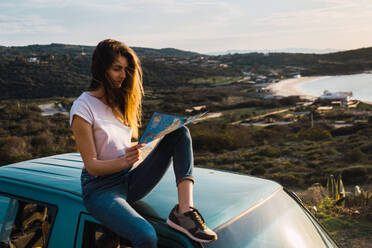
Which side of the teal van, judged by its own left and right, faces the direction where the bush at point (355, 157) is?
left

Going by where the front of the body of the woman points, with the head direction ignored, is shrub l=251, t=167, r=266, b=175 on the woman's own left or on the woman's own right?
on the woman's own left

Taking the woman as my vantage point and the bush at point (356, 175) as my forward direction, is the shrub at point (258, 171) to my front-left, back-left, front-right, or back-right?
front-left

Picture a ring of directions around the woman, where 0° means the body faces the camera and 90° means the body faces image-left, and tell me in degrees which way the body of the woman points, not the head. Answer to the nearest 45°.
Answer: approximately 315°

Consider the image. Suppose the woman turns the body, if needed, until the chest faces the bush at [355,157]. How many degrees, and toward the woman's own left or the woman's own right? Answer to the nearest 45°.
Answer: approximately 90° to the woman's own left

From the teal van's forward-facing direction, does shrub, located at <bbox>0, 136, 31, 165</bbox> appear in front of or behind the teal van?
behind

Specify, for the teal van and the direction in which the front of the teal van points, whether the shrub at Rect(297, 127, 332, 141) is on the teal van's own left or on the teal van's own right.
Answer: on the teal van's own left

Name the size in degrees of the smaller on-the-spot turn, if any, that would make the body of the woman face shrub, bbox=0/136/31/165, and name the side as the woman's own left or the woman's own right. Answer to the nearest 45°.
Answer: approximately 135° to the woman's own left

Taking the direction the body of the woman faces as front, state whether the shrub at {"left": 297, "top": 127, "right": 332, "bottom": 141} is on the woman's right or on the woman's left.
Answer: on the woman's left

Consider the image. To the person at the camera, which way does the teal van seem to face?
facing the viewer and to the right of the viewer
